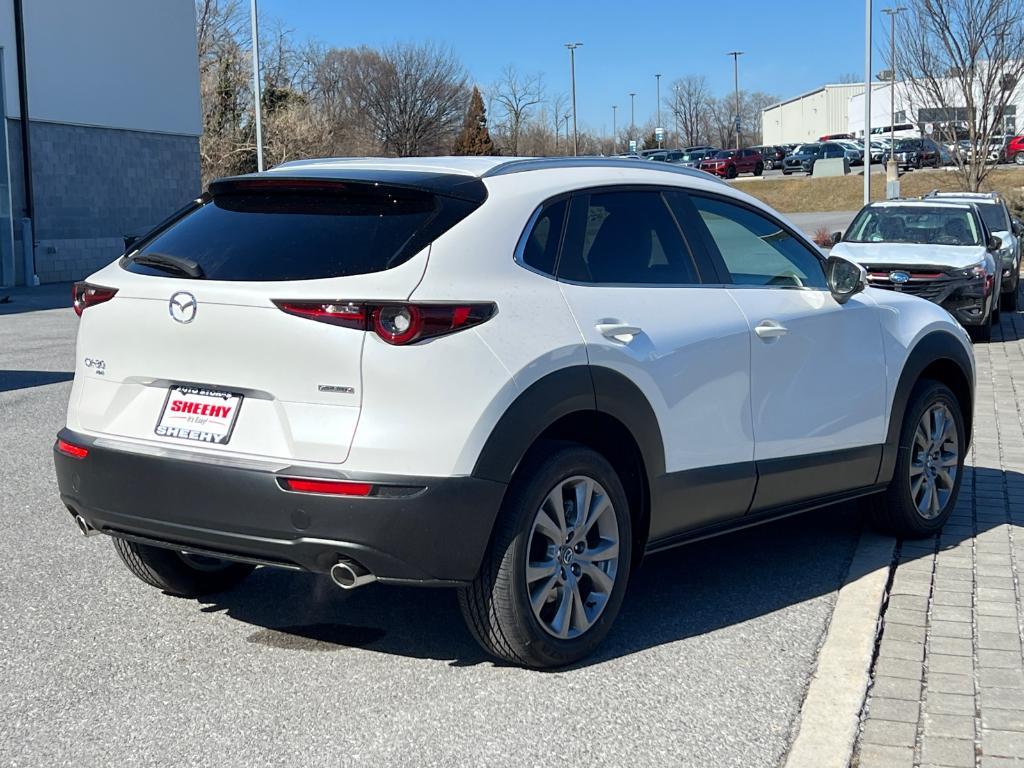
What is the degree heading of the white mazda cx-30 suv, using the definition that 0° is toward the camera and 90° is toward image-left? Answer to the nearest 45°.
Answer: approximately 225°

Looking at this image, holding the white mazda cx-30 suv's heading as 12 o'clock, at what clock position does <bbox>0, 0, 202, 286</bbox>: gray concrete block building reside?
The gray concrete block building is roughly at 10 o'clock from the white mazda cx-30 suv.
